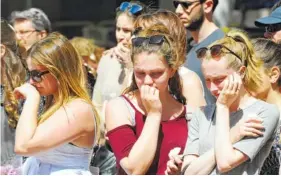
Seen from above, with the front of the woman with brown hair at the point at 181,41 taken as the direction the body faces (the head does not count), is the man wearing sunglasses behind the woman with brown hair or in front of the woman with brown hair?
behind

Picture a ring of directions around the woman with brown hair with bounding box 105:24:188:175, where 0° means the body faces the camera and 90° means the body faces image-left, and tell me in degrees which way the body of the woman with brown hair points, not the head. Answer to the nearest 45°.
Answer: approximately 0°

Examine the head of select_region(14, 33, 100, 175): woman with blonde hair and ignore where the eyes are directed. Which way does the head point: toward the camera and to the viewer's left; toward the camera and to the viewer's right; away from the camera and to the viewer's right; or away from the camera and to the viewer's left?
toward the camera and to the viewer's left

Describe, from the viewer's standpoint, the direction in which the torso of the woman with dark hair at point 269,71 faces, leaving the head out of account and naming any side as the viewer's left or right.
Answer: facing to the left of the viewer

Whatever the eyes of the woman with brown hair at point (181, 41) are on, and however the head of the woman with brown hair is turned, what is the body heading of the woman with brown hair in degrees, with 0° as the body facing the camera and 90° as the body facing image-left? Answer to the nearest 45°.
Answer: approximately 45°
